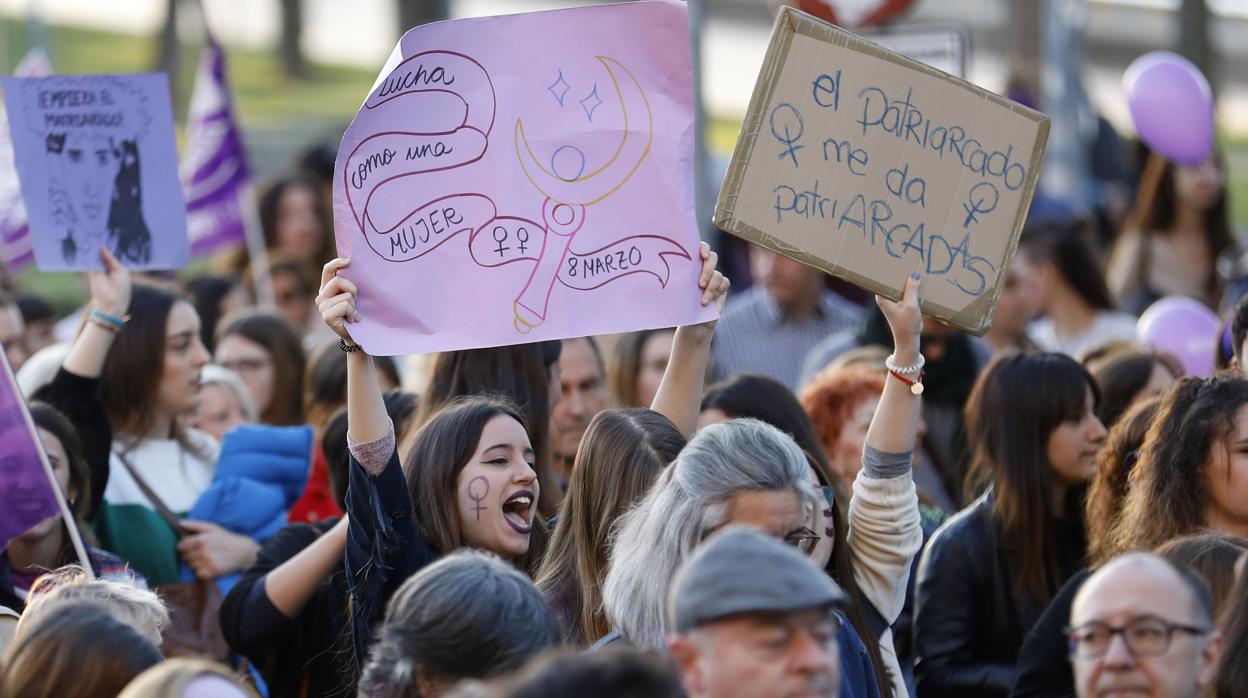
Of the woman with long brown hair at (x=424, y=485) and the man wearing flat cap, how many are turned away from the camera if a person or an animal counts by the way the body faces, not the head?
0

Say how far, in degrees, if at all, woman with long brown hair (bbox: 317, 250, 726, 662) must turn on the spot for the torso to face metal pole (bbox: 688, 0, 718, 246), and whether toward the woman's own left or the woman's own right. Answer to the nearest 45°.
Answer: approximately 135° to the woman's own left

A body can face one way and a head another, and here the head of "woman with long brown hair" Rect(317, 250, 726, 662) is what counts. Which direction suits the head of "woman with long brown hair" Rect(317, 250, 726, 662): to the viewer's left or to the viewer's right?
to the viewer's right

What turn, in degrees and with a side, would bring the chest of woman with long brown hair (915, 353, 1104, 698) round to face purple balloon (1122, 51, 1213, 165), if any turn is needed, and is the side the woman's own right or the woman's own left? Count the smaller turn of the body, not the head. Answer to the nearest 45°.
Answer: approximately 90° to the woman's own left

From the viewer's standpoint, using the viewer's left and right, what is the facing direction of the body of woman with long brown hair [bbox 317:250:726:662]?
facing the viewer and to the right of the viewer

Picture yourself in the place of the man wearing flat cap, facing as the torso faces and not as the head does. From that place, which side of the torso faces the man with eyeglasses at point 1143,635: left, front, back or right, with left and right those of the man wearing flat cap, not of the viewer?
left

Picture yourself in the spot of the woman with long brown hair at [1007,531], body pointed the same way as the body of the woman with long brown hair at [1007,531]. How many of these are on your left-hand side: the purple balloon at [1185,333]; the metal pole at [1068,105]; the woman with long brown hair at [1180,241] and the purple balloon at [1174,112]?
4

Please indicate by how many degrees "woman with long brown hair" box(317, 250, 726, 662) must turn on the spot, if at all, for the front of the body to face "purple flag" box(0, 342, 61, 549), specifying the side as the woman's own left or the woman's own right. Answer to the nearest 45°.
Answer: approximately 135° to the woman's own right

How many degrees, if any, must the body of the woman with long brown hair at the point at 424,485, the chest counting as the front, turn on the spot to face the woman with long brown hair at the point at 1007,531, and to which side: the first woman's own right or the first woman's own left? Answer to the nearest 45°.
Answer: approximately 45° to the first woman's own left
